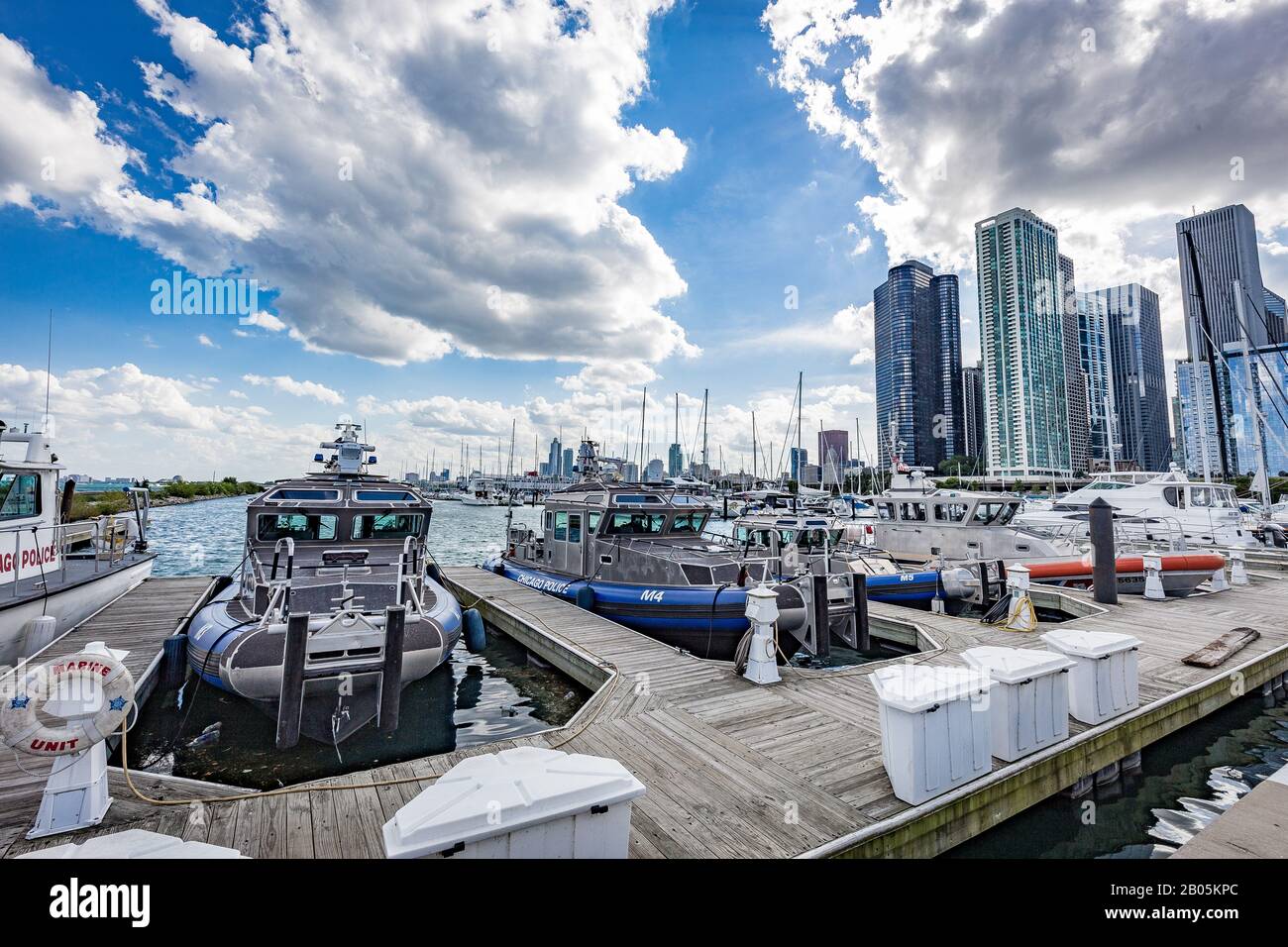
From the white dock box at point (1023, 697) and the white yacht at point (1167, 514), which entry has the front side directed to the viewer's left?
the white yacht

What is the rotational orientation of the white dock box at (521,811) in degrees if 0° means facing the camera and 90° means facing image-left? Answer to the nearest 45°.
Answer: approximately 315°

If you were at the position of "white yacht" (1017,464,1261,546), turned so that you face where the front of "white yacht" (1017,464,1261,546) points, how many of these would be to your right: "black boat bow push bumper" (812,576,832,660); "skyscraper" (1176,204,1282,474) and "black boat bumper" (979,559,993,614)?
1

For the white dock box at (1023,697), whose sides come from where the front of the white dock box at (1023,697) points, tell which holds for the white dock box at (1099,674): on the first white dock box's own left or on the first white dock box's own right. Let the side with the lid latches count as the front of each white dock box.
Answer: on the first white dock box's own left

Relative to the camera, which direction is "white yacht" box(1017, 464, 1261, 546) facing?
to the viewer's left

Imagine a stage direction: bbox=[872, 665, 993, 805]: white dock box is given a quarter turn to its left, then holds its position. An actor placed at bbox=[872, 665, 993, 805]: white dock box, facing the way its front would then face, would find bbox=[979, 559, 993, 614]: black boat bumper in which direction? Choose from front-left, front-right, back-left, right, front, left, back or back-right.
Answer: front-left
